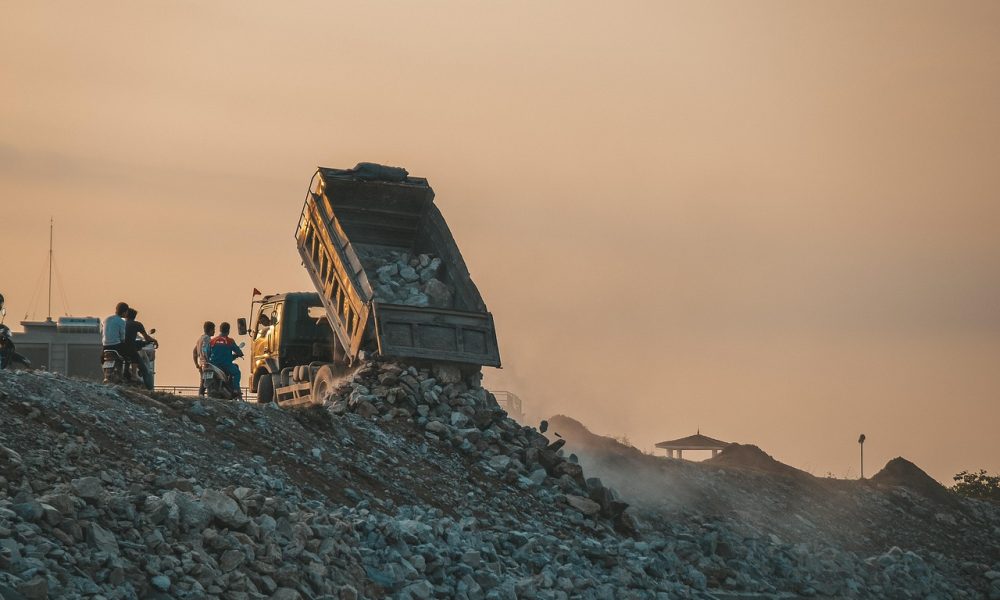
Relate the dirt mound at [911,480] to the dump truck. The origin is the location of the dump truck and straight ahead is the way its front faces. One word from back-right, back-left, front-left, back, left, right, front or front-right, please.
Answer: right

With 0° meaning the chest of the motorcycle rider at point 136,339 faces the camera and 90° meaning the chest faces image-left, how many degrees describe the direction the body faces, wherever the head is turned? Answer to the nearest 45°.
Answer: approximately 225°

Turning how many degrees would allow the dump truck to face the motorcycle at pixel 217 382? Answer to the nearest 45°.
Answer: approximately 45° to its left

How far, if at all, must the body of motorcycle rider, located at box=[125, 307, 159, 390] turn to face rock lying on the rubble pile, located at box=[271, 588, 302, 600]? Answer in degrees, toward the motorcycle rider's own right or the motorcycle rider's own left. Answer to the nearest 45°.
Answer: approximately 135° to the motorcycle rider's own right

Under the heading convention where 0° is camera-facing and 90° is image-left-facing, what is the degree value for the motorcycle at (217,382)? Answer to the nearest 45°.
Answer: approximately 225°

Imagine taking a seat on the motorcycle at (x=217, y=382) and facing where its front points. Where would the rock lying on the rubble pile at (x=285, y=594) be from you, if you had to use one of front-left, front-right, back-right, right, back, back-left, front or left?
back-right

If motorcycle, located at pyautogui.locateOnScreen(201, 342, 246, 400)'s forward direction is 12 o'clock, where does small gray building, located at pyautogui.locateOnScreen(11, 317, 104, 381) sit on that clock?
The small gray building is roughly at 10 o'clock from the motorcycle.

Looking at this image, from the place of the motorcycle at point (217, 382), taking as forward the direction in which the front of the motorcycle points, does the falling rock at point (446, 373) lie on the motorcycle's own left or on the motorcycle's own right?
on the motorcycle's own right

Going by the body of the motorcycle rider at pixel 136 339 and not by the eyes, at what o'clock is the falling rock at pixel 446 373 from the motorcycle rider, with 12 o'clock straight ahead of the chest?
The falling rock is roughly at 2 o'clock from the motorcycle rider.

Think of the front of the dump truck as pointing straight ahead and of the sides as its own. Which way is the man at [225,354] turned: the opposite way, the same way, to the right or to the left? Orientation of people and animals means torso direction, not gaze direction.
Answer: to the right

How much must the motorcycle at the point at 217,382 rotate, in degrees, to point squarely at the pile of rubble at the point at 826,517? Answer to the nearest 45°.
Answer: approximately 45° to its right

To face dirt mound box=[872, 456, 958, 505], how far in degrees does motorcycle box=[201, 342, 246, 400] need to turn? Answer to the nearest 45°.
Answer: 0° — it already faces it
